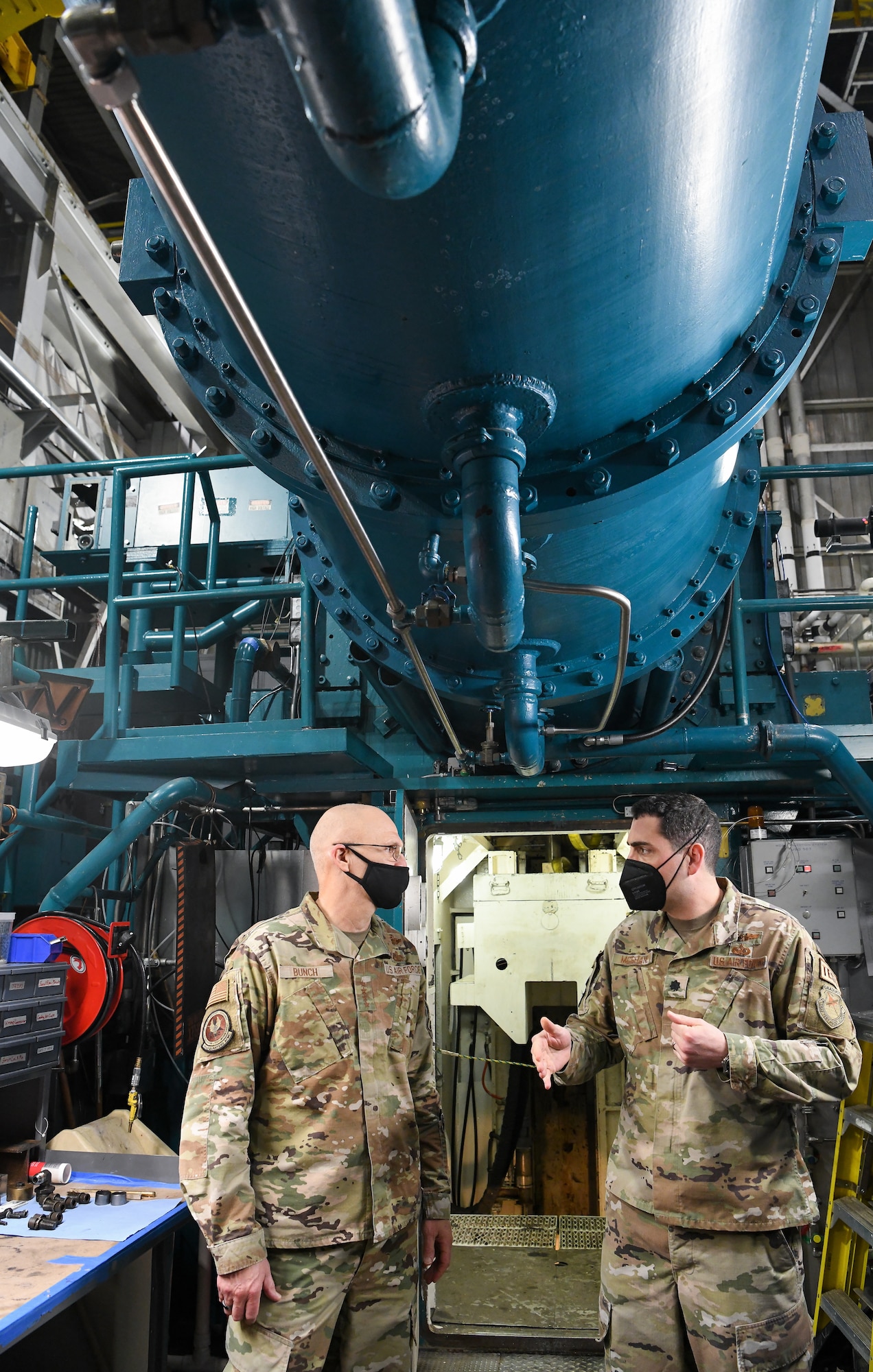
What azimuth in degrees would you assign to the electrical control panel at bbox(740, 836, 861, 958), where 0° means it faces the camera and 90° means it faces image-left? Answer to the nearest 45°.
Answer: approximately 0°

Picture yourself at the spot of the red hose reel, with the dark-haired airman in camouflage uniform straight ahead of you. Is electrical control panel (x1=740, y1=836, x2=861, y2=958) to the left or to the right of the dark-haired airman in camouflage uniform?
left

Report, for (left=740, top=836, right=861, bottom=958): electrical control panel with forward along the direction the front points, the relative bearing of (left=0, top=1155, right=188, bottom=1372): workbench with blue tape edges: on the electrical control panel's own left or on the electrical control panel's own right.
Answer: on the electrical control panel's own right

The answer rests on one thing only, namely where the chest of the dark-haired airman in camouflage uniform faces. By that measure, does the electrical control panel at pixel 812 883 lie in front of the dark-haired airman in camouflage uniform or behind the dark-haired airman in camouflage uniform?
behind

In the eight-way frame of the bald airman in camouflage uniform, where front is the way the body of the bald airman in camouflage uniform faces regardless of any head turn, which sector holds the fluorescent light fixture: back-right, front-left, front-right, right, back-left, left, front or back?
back

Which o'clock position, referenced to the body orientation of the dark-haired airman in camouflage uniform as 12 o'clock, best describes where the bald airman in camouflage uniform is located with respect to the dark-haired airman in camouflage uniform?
The bald airman in camouflage uniform is roughly at 1 o'clock from the dark-haired airman in camouflage uniform.
